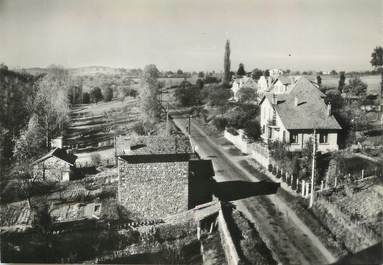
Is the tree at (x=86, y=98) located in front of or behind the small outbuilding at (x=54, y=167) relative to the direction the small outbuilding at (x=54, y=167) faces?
behind

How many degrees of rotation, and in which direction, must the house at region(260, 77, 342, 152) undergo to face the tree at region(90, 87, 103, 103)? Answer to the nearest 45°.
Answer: approximately 45° to its right

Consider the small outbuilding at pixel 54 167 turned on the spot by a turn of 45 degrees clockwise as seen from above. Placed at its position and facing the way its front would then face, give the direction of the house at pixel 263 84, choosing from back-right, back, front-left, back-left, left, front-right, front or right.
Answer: back

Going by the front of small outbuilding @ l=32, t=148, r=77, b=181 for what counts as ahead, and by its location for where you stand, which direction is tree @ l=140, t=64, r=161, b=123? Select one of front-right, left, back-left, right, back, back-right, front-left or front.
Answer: back-left

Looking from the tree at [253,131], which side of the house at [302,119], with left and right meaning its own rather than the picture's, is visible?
right

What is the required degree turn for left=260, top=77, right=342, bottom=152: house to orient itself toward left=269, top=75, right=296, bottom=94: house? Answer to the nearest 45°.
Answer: approximately 135° to its right

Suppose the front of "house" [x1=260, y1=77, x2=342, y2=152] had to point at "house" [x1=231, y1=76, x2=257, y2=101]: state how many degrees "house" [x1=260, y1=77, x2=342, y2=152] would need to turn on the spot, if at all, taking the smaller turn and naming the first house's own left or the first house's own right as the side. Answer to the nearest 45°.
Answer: approximately 135° to the first house's own right

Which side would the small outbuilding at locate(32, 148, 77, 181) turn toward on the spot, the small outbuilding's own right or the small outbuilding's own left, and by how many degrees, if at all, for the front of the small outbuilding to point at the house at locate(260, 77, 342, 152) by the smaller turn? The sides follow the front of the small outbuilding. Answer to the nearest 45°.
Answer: approximately 90° to the small outbuilding's own left

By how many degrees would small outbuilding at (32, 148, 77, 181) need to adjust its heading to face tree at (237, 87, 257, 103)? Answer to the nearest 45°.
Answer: approximately 135° to its left

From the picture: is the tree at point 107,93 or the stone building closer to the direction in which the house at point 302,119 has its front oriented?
the stone building
